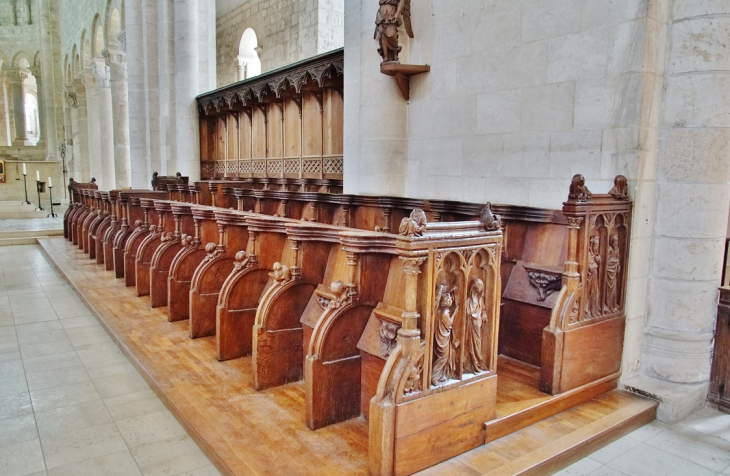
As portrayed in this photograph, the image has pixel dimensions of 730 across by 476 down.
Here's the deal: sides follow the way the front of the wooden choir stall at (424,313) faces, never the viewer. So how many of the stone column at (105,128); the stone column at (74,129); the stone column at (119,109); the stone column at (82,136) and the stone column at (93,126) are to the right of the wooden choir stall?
5

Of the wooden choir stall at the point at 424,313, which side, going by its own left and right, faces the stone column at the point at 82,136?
right

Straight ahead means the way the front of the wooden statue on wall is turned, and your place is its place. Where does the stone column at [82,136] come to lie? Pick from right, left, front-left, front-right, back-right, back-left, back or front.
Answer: right

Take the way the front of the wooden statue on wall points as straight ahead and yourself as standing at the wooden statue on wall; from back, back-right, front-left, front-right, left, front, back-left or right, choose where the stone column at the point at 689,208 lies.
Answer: left

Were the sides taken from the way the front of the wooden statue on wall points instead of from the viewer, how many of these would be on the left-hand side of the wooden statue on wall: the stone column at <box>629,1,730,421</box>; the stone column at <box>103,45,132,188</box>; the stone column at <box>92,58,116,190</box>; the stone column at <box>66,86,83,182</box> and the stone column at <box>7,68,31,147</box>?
1

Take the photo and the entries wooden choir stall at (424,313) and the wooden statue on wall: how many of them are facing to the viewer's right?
0

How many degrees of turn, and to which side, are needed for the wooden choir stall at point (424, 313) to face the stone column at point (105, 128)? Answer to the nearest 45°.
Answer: approximately 90° to its right

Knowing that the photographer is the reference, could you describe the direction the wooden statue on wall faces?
facing the viewer and to the left of the viewer

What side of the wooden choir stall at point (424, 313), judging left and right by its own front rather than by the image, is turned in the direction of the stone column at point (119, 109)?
right

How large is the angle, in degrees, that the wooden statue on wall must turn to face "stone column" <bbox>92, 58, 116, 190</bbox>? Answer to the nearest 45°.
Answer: approximately 90° to its right

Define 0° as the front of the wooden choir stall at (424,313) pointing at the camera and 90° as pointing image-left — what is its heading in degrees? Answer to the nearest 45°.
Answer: approximately 45°

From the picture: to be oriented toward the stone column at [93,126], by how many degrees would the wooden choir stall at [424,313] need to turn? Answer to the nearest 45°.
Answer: approximately 90° to its right

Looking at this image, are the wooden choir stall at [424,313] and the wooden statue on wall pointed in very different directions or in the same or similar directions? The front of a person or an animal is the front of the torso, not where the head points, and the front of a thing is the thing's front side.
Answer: same or similar directions
